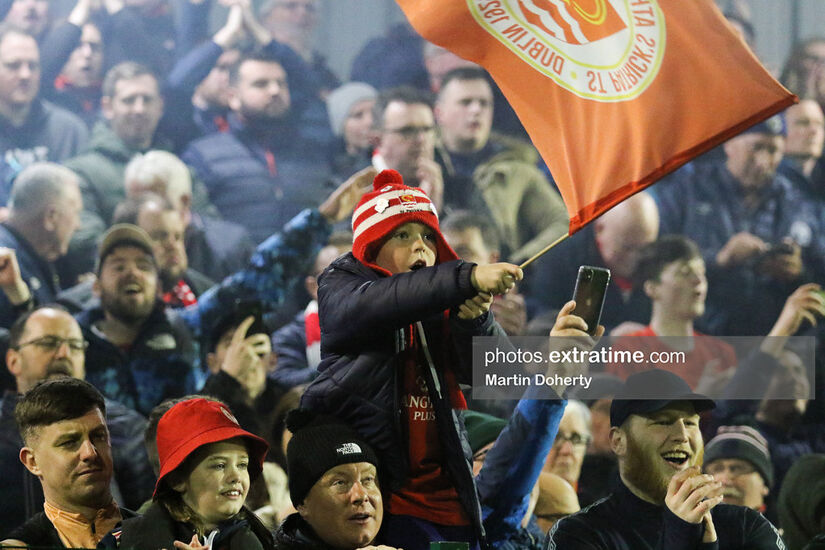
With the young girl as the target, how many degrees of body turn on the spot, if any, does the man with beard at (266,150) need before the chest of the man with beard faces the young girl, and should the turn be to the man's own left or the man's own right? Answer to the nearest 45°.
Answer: approximately 45° to the man's own right

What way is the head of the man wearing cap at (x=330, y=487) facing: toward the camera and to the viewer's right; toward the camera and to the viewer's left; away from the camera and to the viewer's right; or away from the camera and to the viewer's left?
toward the camera and to the viewer's right

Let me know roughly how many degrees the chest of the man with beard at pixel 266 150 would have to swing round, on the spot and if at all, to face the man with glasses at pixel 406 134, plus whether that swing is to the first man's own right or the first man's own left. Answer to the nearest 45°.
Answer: approximately 45° to the first man's own left

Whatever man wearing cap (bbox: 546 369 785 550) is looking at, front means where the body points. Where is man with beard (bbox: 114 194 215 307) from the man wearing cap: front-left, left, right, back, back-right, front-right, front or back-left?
back

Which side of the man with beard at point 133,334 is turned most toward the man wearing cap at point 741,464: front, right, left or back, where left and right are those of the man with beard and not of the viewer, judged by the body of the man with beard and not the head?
left

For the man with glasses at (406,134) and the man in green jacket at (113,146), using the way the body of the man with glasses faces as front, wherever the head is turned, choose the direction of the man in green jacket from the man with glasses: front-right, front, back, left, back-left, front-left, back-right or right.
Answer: back-right
